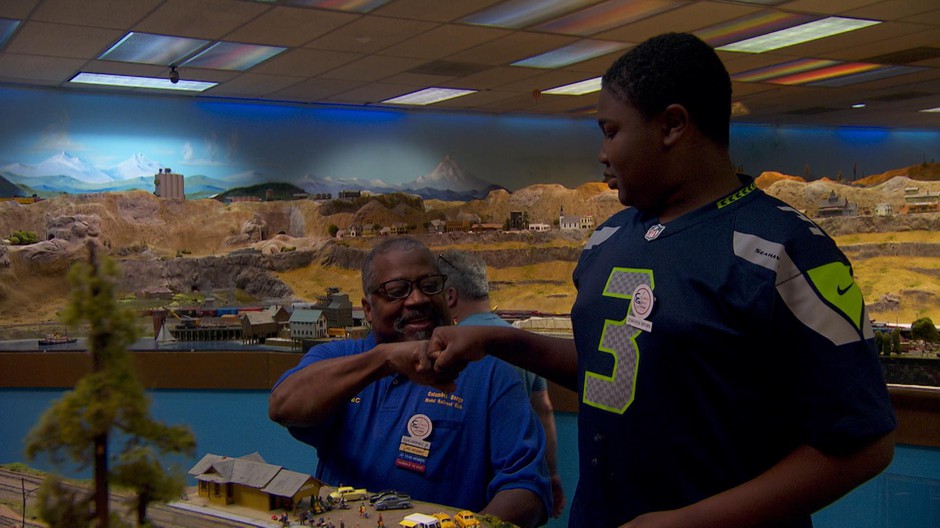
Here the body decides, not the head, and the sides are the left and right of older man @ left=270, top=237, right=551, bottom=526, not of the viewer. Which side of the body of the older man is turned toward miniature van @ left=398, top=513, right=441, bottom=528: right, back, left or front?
front

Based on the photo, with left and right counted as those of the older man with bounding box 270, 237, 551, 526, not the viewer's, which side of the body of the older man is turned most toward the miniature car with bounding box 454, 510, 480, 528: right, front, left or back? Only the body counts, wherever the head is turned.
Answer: front

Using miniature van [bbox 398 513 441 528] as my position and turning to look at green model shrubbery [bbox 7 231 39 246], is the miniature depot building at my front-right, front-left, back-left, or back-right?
front-left

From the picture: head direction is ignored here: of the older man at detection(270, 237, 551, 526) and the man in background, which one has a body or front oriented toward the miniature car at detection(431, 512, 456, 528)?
the older man

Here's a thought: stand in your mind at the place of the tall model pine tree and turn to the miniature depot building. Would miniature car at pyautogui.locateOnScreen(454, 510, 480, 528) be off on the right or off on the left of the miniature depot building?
right

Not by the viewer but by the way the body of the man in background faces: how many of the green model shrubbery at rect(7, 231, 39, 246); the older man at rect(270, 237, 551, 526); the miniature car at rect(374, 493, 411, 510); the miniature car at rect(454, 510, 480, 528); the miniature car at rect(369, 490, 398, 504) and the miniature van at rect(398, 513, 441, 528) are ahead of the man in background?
1

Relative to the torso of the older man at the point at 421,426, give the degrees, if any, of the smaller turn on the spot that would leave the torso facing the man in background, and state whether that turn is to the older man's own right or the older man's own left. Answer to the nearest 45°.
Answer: approximately 180°

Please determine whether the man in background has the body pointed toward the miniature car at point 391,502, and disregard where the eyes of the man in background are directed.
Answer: no

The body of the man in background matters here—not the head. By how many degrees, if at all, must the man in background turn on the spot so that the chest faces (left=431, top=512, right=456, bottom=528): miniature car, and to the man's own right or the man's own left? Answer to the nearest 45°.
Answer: approximately 135° to the man's own left

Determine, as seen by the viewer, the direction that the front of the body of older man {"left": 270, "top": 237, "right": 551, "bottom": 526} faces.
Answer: toward the camera

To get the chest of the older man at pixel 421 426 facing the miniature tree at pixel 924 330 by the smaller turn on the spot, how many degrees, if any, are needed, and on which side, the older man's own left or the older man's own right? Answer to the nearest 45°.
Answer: approximately 135° to the older man's own left

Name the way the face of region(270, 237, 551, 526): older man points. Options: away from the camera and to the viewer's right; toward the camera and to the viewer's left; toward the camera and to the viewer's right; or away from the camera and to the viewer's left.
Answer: toward the camera and to the viewer's right

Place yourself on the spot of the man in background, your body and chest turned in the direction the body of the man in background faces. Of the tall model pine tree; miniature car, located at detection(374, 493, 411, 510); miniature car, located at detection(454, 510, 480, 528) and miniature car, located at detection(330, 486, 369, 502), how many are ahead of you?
0

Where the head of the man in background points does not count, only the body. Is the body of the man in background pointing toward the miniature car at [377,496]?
no
